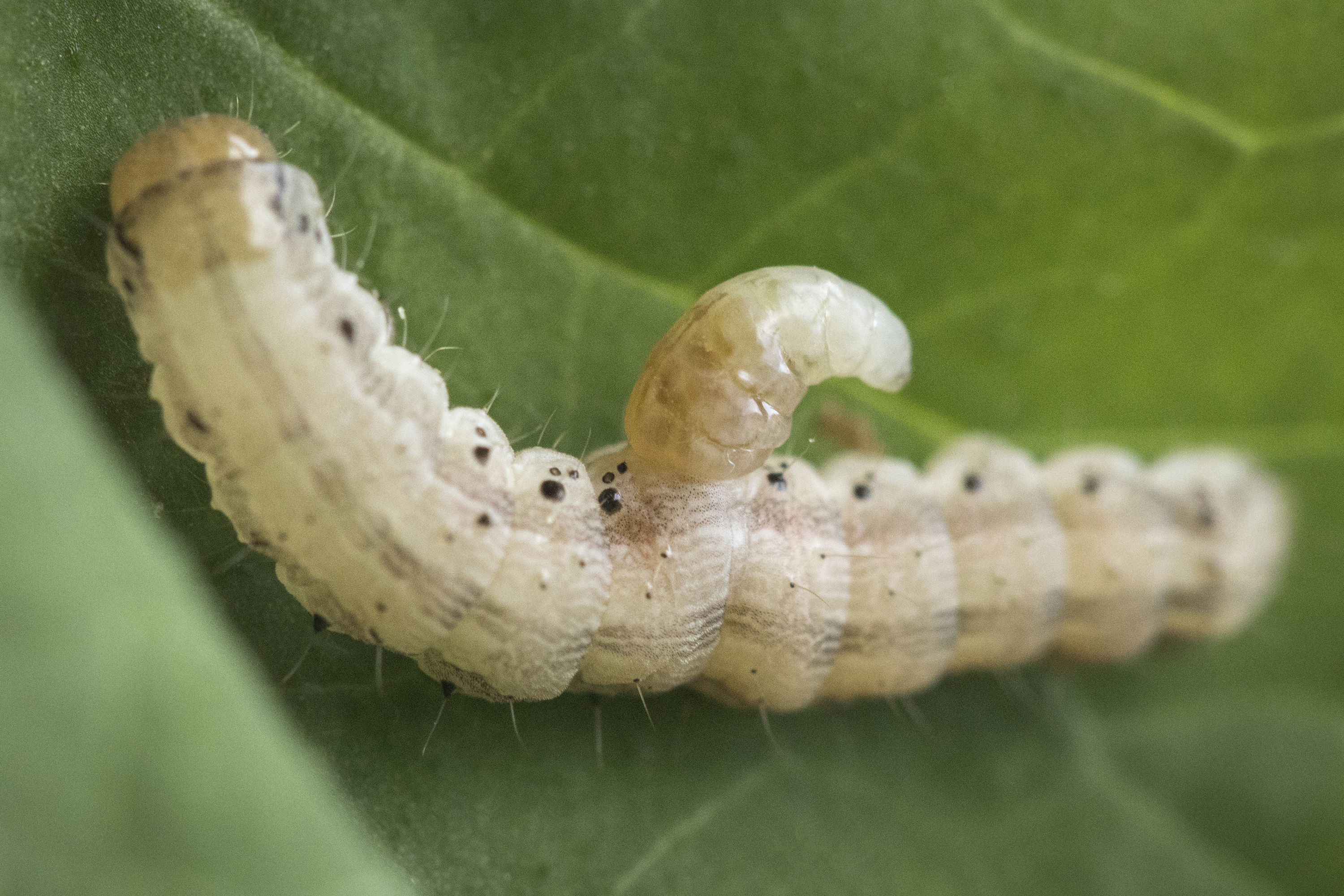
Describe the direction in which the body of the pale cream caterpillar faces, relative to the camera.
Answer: to the viewer's left
